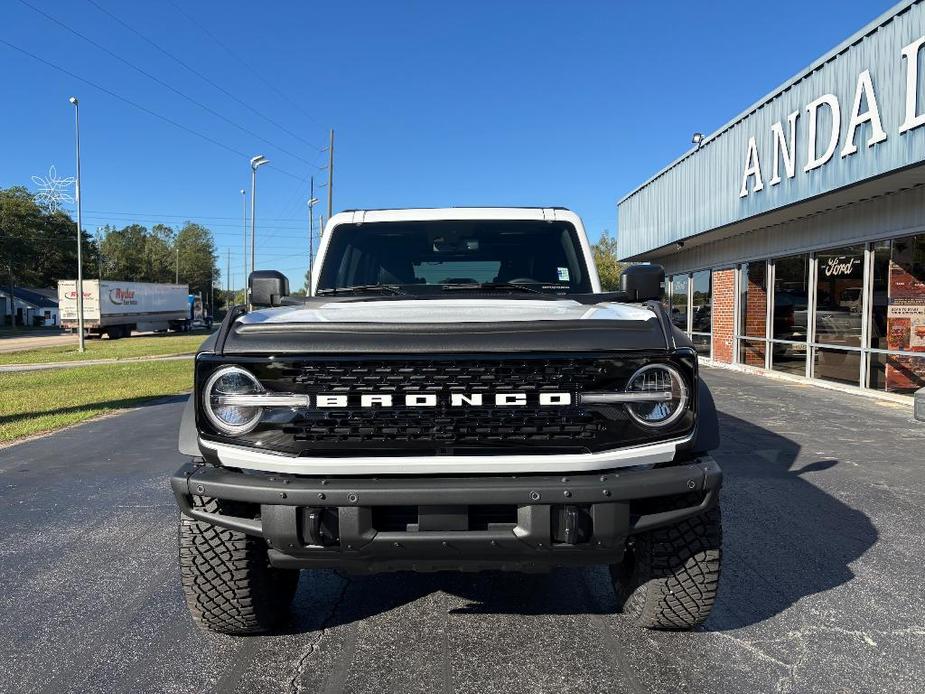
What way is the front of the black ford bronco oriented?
toward the camera

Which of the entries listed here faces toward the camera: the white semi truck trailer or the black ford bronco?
the black ford bronco

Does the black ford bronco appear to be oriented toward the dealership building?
no

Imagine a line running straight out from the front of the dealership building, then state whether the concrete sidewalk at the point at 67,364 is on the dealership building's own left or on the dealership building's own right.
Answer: on the dealership building's own right

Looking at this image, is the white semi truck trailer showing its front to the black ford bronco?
no

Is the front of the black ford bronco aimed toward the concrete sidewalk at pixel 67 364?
no

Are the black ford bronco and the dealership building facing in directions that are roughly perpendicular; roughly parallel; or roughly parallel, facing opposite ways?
roughly perpendicular

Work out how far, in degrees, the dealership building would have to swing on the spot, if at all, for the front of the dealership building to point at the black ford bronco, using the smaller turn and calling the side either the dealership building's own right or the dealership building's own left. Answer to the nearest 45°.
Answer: approximately 45° to the dealership building's own left

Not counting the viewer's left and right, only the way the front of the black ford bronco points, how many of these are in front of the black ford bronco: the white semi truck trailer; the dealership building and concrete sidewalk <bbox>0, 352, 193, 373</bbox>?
0

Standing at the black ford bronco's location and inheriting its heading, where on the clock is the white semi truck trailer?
The white semi truck trailer is roughly at 5 o'clock from the black ford bronco.

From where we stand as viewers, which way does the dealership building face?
facing the viewer and to the left of the viewer

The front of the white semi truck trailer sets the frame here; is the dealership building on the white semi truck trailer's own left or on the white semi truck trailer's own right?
on the white semi truck trailer's own right

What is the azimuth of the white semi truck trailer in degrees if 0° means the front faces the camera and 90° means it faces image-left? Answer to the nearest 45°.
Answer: approximately 225°
